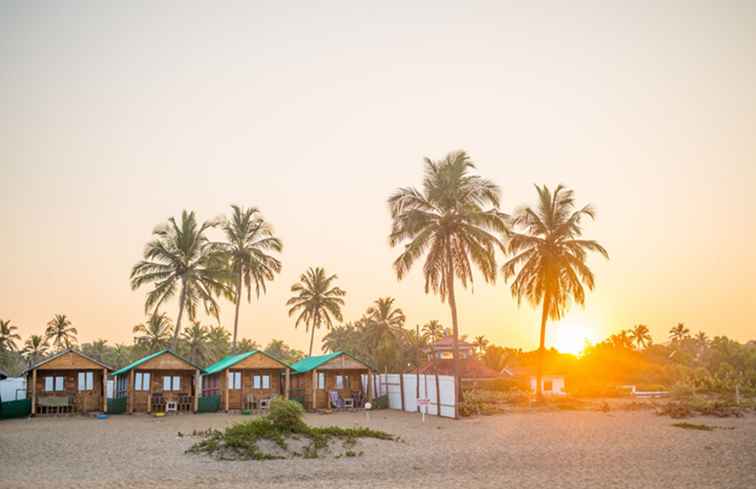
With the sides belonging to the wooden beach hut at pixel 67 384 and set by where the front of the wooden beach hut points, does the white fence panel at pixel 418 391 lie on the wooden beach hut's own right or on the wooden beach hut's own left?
on the wooden beach hut's own left

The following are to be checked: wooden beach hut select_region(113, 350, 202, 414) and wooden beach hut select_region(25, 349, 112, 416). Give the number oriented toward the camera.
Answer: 2

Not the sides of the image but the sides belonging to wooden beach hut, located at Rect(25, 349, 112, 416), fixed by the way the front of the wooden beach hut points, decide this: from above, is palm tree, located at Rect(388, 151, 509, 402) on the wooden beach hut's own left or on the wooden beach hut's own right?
on the wooden beach hut's own left

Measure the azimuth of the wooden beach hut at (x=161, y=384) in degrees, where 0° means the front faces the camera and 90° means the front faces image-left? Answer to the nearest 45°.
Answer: approximately 0°

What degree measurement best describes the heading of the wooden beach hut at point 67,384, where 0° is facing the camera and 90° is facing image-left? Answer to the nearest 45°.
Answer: approximately 0°

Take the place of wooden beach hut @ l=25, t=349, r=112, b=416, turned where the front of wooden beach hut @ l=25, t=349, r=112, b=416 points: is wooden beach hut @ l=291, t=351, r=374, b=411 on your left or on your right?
on your left

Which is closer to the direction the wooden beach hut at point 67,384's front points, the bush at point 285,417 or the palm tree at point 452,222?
the bush

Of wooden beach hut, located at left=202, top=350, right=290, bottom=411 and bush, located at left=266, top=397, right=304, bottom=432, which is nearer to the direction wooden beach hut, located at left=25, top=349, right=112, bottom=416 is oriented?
the bush
